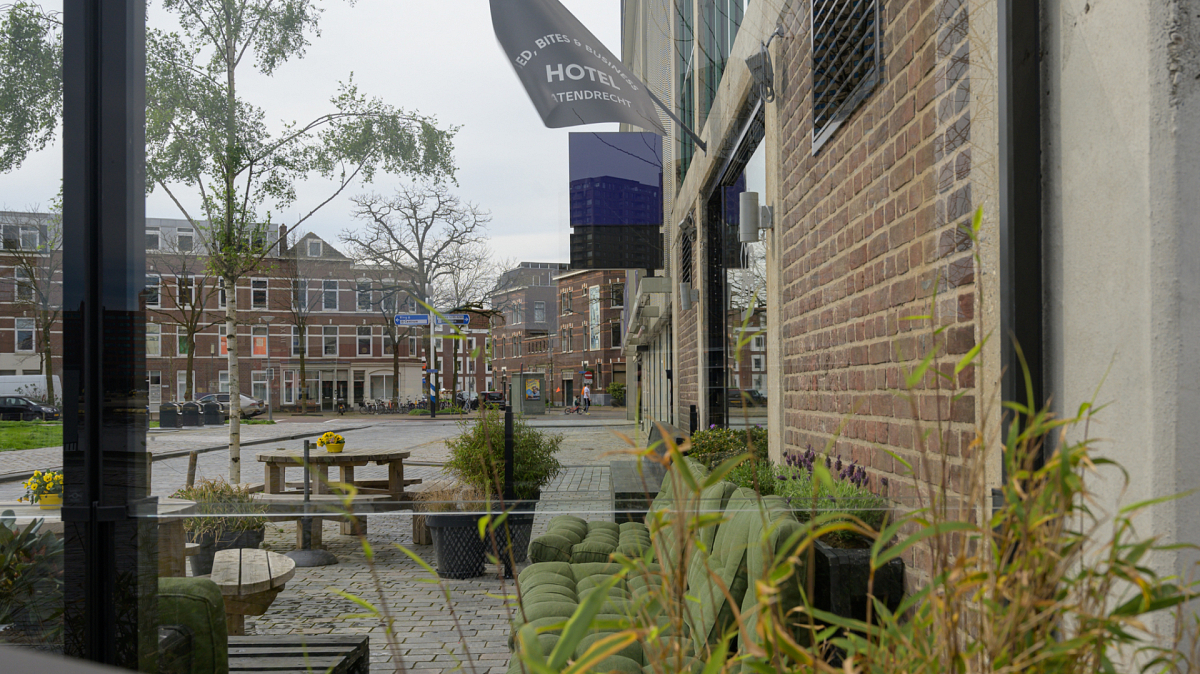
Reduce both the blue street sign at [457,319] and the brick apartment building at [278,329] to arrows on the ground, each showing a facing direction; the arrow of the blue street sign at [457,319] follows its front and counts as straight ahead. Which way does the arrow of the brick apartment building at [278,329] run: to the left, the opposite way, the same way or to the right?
the same way

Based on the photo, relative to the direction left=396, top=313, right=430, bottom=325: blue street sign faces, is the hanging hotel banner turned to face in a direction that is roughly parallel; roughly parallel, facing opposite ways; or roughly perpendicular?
roughly parallel

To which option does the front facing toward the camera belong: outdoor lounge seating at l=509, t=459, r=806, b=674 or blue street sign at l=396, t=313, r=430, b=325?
the blue street sign

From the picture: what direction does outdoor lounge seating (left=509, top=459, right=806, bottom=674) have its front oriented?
to the viewer's left

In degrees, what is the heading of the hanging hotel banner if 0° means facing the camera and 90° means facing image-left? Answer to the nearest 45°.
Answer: approximately 0°

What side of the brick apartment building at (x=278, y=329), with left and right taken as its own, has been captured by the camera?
front

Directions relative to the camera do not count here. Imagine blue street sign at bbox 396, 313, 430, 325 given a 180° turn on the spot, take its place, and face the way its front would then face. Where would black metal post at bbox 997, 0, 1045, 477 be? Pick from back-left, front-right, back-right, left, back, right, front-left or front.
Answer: back-right

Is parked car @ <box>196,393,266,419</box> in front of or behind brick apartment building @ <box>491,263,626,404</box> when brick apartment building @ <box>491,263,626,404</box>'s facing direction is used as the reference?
in front
